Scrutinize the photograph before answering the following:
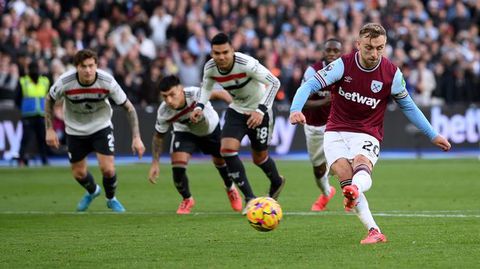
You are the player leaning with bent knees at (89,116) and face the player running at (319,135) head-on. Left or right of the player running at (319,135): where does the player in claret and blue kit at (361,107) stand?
right

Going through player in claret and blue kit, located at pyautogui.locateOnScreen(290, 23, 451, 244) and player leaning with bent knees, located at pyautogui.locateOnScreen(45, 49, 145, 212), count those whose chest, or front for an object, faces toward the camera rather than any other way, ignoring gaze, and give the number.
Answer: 2

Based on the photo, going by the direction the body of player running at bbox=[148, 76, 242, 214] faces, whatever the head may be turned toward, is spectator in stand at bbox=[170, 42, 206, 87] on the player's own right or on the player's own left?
on the player's own right

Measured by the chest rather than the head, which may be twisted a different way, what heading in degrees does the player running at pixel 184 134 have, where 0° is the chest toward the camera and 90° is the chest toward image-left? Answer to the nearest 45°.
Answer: approximately 45°

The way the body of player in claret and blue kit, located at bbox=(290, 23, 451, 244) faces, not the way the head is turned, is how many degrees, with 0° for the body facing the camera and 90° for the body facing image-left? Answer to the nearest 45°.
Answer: approximately 0°

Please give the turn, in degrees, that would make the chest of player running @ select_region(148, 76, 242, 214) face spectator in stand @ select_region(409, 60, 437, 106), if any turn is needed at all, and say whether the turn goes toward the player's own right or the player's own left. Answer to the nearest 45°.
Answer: approximately 180°

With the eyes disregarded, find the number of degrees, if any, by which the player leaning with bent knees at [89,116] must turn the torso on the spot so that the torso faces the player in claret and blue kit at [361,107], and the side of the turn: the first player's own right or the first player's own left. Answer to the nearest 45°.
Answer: approximately 45° to the first player's own left

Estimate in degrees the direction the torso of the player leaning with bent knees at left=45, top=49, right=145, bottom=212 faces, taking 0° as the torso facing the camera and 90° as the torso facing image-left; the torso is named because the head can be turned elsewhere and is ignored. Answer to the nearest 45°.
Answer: approximately 0°

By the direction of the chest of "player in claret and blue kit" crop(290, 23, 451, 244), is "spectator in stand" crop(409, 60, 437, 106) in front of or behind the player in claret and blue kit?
behind
